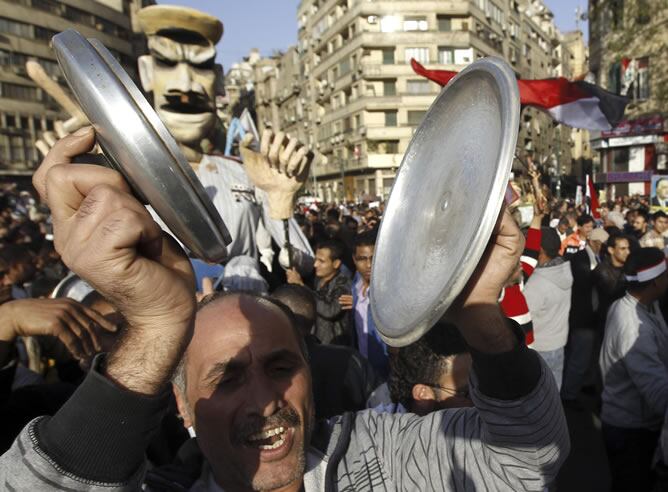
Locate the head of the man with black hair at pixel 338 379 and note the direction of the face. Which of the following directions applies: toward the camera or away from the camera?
away from the camera

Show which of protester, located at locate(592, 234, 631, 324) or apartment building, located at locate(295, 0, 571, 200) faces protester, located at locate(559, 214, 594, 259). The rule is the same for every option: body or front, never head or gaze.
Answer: the apartment building

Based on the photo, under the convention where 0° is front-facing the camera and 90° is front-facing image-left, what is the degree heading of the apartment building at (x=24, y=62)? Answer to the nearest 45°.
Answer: approximately 315°

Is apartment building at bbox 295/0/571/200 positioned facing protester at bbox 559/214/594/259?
yes
